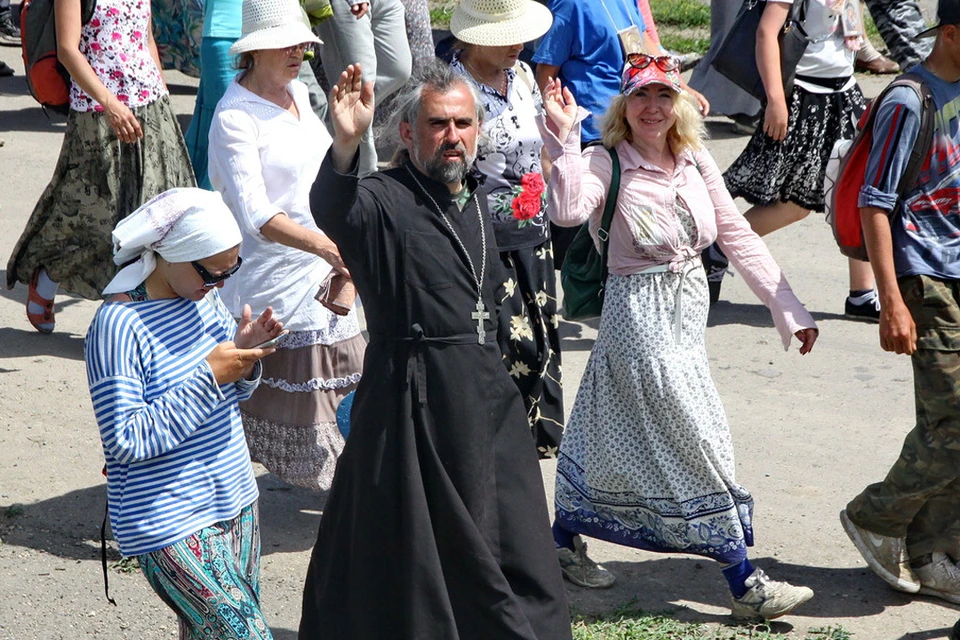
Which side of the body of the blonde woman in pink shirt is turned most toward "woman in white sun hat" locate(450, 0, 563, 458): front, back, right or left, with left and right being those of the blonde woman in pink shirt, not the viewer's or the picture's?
back

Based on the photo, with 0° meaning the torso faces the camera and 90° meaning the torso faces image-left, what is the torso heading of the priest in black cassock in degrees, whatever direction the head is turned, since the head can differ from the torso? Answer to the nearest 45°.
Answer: approximately 315°

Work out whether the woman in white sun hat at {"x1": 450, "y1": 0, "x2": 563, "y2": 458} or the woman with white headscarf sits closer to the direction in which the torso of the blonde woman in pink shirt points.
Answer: the woman with white headscarf

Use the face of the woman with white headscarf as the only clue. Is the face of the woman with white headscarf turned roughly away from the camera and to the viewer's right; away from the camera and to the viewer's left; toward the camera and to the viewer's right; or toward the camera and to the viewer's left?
toward the camera and to the viewer's right

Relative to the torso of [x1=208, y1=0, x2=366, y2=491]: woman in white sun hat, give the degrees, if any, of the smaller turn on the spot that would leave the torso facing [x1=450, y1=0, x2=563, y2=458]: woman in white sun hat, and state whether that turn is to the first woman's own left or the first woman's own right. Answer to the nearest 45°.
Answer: approximately 45° to the first woman's own left

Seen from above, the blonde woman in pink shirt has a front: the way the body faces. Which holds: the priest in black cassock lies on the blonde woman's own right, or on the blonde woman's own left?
on the blonde woman's own right

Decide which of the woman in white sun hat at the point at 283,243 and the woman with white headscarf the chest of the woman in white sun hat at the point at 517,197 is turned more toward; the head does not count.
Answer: the woman with white headscarf

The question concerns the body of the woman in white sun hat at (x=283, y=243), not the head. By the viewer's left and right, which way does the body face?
facing the viewer and to the right of the viewer

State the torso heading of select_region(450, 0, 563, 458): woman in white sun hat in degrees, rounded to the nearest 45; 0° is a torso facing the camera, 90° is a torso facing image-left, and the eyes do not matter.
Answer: approximately 315°

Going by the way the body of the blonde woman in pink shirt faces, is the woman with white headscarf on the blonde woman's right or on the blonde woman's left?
on the blonde woman's right
